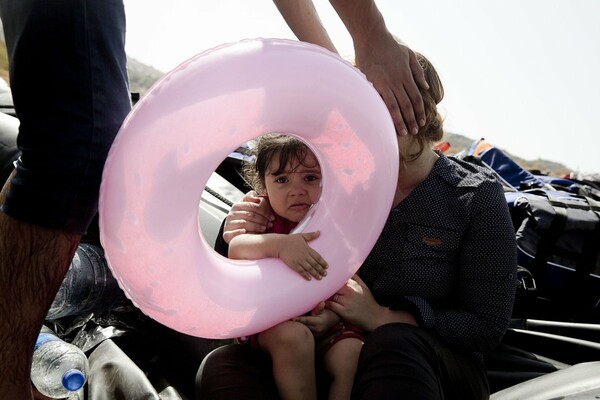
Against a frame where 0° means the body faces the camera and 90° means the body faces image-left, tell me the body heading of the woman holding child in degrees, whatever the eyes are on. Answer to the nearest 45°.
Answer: approximately 45°

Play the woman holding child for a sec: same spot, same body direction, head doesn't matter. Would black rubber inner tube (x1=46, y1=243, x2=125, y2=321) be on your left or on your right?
on your right

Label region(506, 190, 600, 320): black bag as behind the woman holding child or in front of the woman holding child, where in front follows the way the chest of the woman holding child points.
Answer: behind

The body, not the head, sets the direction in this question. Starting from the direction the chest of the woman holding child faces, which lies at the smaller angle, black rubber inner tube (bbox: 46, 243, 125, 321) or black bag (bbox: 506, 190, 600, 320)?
the black rubber inner tube
